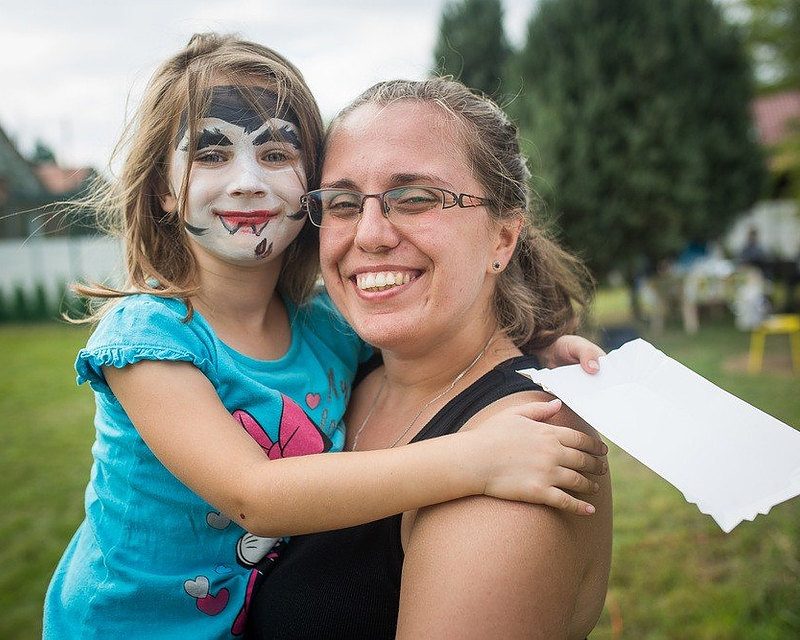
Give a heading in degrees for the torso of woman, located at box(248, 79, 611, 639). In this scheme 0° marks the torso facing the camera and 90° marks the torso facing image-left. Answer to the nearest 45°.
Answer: approximately 45°

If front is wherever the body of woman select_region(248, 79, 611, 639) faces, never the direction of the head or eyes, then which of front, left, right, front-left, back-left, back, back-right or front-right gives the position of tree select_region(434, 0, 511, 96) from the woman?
back-right

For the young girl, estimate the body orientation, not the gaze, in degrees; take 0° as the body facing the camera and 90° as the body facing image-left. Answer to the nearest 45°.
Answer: approximately 315°

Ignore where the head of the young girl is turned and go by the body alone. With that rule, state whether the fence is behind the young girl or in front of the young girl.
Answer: behind

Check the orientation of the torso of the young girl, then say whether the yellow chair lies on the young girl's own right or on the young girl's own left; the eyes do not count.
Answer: on the young girl's own left
